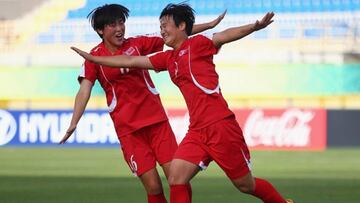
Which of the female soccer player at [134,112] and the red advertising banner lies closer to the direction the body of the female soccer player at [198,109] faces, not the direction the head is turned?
the female soccer player

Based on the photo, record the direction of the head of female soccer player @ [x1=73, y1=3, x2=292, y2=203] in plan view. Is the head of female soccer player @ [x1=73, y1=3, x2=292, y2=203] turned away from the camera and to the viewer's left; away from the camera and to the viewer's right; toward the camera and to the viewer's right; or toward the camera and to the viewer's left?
toward the camera and to the viewer's left

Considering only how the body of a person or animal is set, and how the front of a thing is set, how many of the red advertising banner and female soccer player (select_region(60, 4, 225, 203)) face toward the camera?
2

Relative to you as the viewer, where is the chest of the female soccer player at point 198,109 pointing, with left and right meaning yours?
facing the viewer and to the left of the viewer

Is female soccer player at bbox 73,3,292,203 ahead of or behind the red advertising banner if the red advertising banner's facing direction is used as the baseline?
ahead

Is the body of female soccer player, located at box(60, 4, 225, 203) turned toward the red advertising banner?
no

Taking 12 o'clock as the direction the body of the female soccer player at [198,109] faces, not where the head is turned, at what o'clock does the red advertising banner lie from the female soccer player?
The red advertising banner is roughly at 5 o'clock from the female soccer player.

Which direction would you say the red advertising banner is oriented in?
toward the camera

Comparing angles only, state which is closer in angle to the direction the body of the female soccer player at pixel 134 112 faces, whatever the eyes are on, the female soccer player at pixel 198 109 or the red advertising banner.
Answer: the female soccer player

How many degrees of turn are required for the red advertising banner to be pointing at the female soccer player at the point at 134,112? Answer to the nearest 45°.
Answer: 0° — it already faces them

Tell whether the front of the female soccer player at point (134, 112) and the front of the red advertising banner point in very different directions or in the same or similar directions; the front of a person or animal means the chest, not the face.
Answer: same or similar directions

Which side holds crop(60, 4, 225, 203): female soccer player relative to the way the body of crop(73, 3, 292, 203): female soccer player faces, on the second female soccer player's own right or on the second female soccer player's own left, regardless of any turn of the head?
on the second female soccer player's own right

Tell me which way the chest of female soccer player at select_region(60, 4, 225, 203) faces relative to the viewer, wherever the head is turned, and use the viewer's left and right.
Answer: facing the viewer

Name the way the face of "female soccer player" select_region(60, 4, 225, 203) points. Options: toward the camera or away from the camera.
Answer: toward the camera
